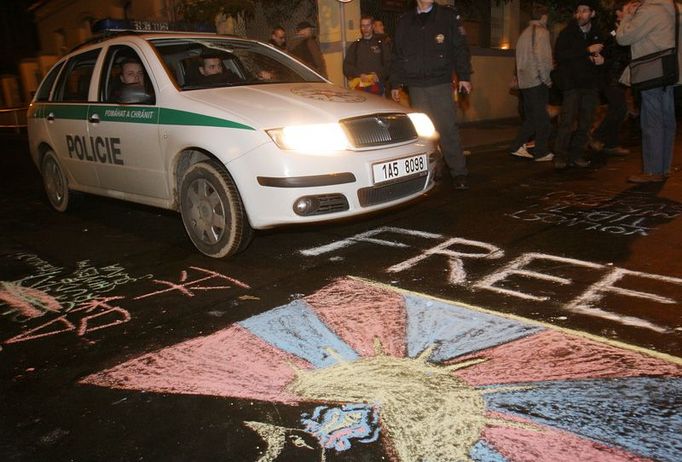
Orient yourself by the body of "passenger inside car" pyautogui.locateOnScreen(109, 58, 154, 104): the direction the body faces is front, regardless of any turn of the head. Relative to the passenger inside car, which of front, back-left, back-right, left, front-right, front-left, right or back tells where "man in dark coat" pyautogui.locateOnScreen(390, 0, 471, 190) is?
front-left

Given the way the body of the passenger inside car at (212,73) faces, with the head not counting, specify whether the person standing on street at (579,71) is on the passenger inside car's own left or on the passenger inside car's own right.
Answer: on the passenger inside car's own left

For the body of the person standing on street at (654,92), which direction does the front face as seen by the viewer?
to the viewer's left

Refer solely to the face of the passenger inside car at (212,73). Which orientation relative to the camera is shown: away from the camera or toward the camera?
toward the camera

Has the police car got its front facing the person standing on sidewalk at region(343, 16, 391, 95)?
no

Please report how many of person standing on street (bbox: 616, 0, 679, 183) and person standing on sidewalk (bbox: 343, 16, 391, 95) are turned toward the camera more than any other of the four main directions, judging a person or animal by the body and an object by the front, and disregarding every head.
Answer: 1

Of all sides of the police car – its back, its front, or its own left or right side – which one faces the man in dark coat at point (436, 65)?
left

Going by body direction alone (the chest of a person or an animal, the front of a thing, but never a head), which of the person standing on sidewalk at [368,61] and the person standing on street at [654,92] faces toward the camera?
the person standing on sidewalk at [368,61]

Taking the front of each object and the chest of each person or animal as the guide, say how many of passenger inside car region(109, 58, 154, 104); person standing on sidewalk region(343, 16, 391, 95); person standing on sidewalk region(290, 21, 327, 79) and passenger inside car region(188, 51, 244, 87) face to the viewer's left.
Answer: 0

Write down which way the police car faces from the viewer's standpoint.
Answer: facing the viewer and to the right of the viewer

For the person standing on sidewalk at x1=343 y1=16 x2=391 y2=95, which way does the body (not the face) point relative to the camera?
toward the camera
